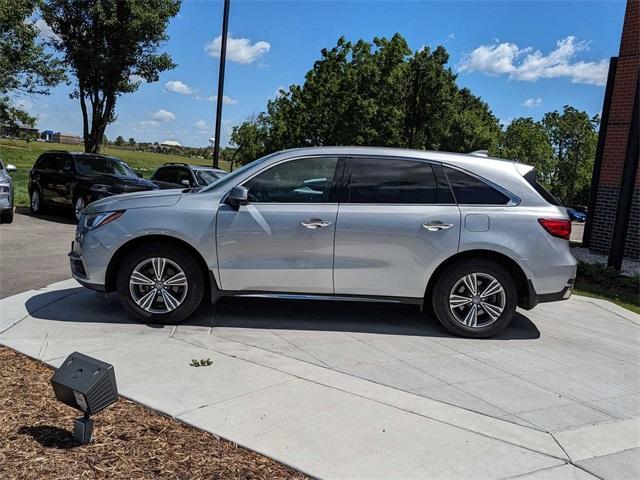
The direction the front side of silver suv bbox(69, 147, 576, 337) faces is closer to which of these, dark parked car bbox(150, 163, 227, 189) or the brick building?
the dark parked car

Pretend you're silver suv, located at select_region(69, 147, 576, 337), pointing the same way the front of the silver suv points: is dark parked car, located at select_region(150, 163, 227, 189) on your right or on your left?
on your right

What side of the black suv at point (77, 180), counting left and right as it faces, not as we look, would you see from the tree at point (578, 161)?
left

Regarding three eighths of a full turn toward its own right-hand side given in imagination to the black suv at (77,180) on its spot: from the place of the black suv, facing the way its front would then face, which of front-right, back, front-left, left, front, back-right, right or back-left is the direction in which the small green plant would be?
left

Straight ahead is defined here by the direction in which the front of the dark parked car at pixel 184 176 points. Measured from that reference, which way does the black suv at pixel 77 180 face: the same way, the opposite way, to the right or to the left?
the same way

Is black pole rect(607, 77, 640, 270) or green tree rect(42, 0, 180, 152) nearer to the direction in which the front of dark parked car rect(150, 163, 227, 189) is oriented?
the black pole

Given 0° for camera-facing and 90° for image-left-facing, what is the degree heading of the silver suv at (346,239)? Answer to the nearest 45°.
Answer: approximately 90°

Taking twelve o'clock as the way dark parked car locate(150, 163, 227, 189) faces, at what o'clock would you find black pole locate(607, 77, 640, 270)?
The black pole is roughly at 12 o'clock from the dark parked car.

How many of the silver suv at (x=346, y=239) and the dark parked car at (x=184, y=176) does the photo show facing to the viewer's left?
1

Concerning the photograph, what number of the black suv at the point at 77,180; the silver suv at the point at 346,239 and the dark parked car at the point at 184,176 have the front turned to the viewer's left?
1

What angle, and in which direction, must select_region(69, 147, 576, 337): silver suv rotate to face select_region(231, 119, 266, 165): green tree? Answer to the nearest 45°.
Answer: approximately 90° to its right

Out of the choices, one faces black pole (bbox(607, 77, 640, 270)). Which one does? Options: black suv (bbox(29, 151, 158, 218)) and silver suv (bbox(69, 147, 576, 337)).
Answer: the black suv

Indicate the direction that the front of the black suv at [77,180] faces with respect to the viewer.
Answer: facing the viewer and to the right of the viewer

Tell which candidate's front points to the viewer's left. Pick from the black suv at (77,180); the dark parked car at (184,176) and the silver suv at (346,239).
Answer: the silver suv

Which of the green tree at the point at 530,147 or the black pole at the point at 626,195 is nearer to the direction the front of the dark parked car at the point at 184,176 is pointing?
the black pole

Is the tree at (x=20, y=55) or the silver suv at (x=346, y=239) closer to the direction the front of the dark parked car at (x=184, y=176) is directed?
the silver suv
